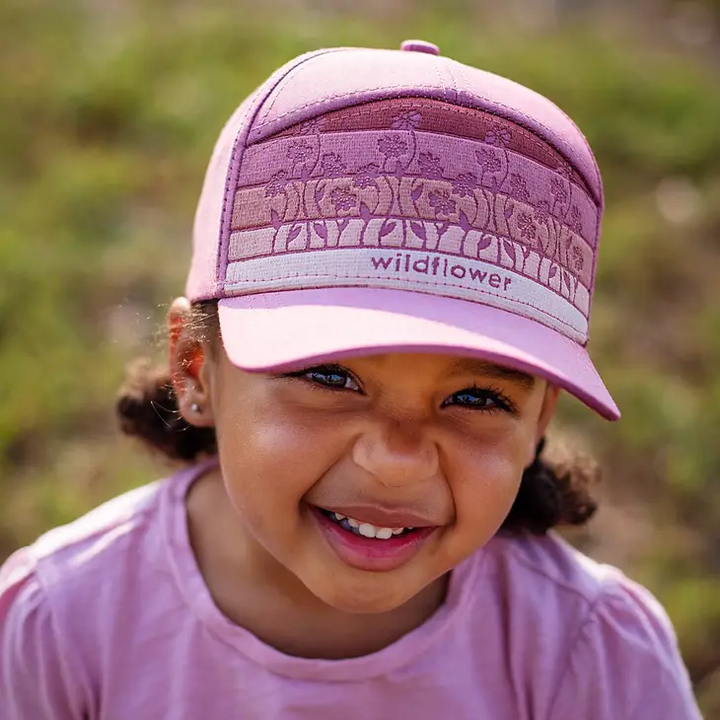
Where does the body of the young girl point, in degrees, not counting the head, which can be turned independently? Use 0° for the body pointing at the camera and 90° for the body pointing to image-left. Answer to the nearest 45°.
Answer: approximately 0°
